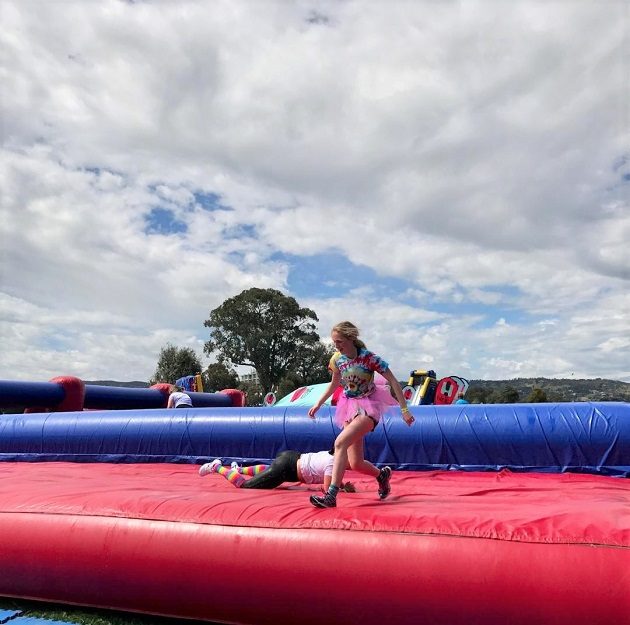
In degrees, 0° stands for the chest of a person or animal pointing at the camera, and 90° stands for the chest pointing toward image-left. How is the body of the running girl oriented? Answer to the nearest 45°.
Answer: approximately 45°

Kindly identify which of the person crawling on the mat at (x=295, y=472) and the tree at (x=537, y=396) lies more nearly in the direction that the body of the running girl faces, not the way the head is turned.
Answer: the person crawling on the mat

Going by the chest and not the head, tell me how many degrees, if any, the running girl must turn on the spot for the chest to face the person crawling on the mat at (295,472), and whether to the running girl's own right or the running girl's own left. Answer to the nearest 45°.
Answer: approximately 90° to the running girl's own right

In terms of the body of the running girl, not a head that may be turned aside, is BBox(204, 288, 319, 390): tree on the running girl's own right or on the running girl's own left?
on the running girl's own right

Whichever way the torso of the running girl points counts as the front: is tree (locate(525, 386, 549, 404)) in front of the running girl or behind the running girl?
behind
